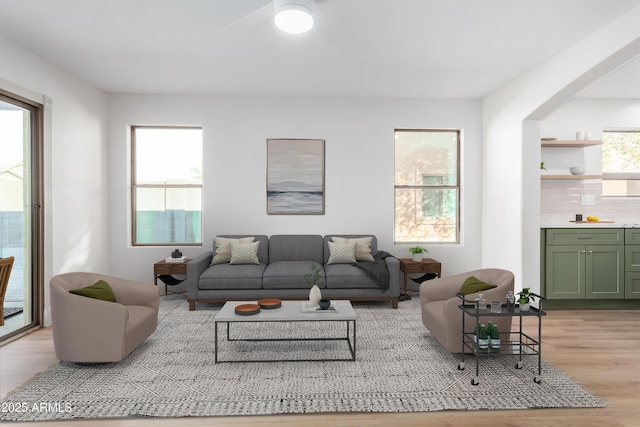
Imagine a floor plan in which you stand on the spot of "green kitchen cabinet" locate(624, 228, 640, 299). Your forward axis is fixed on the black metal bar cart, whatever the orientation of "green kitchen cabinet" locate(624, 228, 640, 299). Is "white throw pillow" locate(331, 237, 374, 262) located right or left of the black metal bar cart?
right

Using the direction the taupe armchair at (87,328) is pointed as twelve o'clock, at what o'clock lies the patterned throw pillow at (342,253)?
The patterned throw pillow is roughly at 10 o'clock from the taupe armchair.

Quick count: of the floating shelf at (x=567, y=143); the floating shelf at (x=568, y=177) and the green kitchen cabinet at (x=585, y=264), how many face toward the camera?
3

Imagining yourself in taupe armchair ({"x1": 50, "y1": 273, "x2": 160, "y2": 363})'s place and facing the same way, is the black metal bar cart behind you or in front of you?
in front

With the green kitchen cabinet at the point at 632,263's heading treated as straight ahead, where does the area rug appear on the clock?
The area rug is roughly at 1 o'clock from the green kitchen cabinet.

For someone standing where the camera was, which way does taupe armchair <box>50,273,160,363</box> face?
facing the viewer and to the right of the viewer

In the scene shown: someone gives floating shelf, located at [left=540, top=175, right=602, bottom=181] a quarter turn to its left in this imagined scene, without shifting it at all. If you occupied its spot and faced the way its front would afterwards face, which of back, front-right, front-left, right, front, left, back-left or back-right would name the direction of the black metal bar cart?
right

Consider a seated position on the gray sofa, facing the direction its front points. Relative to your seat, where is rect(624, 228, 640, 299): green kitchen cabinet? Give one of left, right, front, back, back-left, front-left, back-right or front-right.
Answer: left

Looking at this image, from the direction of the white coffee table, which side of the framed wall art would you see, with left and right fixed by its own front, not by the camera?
front

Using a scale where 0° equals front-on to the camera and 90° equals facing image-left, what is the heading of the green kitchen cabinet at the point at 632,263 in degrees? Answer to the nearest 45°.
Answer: approximately 0°
